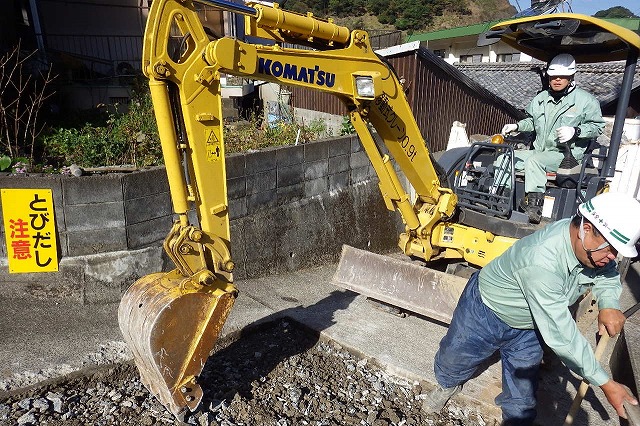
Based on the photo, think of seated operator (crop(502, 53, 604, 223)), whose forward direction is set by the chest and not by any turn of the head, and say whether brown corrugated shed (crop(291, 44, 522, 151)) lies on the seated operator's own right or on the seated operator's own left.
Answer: on the seated operator's own right

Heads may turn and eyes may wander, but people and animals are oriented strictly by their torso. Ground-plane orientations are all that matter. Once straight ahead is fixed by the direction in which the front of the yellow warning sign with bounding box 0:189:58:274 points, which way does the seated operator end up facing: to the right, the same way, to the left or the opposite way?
to the right

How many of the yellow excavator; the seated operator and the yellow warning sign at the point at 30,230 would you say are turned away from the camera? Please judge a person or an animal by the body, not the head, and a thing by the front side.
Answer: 0

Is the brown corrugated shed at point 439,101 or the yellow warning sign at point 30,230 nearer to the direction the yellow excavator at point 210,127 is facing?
the yellow warning sign

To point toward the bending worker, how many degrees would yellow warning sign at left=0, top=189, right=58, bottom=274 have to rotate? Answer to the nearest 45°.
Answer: approximately 45° to its left

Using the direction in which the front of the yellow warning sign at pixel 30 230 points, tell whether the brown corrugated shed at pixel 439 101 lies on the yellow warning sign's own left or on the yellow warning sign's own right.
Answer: on the yellow warning sign's own left

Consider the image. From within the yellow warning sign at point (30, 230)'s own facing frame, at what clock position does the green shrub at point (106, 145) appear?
The green shrub is roughly at 7 o'clock from the yellow warning sign.

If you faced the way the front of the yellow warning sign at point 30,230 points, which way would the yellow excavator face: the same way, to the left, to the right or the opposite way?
to the right

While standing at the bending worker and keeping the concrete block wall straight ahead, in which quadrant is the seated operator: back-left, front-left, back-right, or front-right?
front-right

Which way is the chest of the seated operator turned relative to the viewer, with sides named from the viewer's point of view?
facing the viewer and to the left of the viewer

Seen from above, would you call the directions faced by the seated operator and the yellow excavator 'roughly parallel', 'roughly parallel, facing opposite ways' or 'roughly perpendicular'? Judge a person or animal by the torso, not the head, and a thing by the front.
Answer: roughly parallel

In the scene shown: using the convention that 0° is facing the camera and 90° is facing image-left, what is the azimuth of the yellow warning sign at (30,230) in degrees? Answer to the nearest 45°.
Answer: approximately 0°

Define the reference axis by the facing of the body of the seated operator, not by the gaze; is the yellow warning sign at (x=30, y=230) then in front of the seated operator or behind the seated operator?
in front
